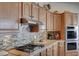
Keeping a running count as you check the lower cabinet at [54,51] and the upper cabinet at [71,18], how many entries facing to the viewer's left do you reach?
0

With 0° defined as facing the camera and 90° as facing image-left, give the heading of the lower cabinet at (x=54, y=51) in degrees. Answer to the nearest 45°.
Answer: approximately 315°

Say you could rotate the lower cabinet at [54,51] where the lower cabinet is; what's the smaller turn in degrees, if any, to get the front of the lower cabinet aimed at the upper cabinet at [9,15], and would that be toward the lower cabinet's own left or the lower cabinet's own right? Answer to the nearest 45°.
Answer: approximately 135° to the lower cabinet's own right
